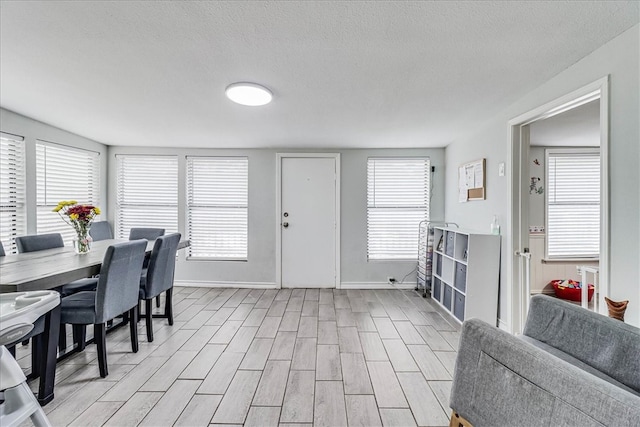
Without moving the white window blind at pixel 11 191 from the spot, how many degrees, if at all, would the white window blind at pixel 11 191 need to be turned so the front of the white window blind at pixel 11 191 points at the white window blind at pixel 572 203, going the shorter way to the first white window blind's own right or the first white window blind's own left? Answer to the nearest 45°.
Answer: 0° — it already faces it

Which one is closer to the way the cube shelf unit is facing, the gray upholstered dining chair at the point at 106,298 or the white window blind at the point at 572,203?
the gray upholstered dining chair

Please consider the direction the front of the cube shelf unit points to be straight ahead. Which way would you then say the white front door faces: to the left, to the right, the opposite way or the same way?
to the left

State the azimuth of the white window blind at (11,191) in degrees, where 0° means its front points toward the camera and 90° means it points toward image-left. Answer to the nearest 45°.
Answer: approximately 315°

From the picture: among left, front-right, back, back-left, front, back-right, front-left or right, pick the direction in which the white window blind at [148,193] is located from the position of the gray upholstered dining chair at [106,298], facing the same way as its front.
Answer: front-right

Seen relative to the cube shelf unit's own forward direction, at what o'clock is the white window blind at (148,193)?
The white window blind is roughly at 1 o'clock from the cube shelf unit.

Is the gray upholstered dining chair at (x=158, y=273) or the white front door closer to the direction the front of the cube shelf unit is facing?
the gray upholstered dining chair

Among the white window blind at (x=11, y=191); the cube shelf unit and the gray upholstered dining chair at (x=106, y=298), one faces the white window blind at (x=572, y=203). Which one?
the white window blind at (x=11, y=191)

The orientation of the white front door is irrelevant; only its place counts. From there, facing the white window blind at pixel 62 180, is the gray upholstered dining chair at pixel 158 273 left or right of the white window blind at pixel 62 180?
left

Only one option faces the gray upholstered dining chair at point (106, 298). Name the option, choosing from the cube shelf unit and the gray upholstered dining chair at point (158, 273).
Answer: the cube shelf unit

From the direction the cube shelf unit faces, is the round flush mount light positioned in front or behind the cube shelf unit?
in front

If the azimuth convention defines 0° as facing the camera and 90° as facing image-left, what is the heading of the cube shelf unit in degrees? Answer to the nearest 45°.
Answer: approximately 45°

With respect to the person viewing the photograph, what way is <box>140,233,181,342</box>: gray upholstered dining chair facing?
facing away from the viewer and to the left of the viewer

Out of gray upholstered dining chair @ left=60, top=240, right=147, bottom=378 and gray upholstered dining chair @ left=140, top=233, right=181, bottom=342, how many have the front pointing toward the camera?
0

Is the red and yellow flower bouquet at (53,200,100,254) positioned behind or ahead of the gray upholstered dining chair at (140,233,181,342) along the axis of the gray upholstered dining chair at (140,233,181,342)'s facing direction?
ahead

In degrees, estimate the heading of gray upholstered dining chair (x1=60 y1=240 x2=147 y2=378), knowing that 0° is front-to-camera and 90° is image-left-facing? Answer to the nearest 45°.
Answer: approximately 135°
